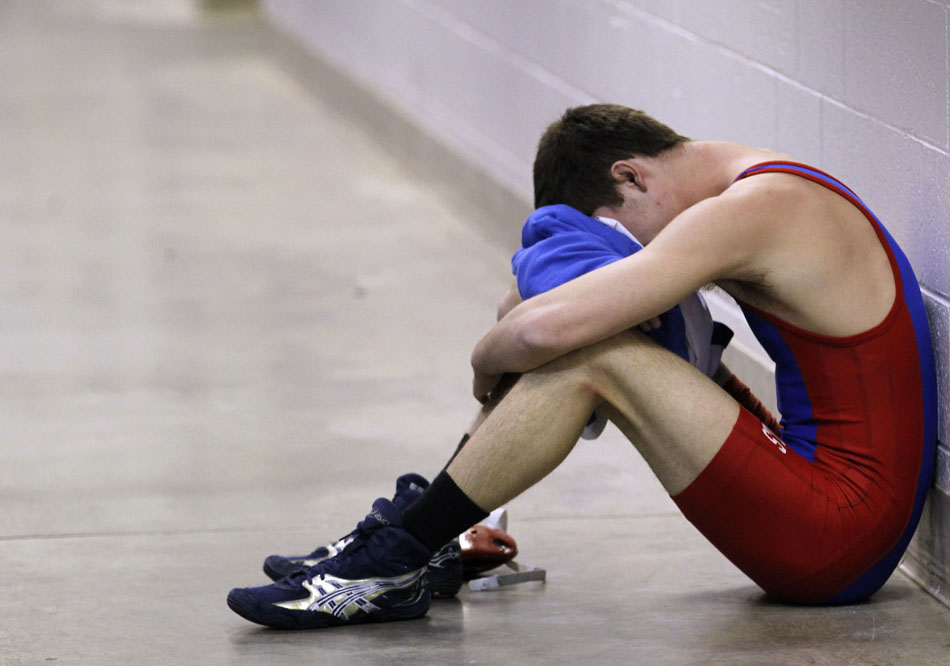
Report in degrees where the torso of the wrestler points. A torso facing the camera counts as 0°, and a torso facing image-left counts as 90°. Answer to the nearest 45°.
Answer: approximately 90°

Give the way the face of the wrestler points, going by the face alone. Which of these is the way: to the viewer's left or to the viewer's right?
to the viewer's left
